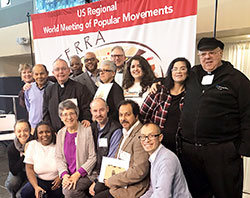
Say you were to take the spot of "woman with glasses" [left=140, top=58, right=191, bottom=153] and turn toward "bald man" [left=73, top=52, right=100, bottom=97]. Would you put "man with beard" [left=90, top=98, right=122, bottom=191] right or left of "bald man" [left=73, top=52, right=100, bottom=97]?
left

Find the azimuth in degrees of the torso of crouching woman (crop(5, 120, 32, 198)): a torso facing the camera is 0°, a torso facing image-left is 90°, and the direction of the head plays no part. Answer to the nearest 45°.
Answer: approximately 315°

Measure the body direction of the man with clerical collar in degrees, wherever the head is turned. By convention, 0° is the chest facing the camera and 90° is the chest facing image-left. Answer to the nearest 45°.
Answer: approximately 0°

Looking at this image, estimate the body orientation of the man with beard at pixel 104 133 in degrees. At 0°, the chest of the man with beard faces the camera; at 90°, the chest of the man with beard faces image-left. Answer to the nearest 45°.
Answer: approximately 45°

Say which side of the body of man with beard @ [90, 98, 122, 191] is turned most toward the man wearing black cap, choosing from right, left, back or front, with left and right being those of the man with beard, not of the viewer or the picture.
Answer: left

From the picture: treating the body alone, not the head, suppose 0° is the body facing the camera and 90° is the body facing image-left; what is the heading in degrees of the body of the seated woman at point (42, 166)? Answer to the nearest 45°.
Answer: approximately 0°

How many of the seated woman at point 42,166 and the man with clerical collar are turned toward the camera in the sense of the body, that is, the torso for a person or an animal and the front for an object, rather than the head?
2
